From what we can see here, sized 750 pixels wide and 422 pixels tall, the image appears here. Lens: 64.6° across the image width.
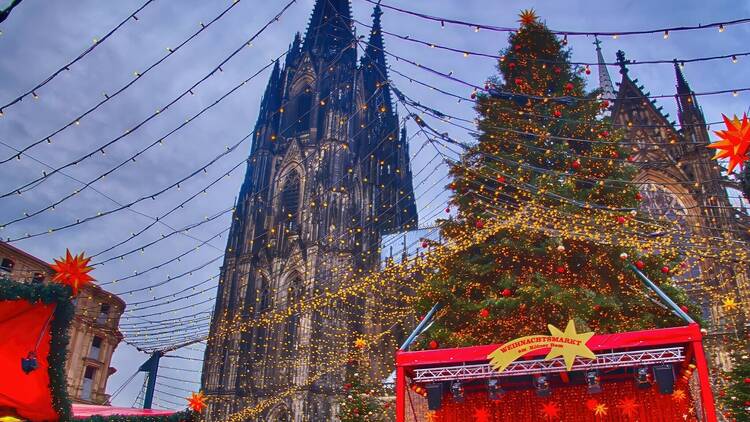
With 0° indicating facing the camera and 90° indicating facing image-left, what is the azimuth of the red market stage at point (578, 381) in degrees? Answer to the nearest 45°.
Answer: approximately 0°

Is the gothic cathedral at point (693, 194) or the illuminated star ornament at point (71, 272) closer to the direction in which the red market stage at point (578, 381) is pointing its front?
the illuminated star ornament

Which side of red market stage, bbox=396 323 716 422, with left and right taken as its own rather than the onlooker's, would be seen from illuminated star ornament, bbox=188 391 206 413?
right

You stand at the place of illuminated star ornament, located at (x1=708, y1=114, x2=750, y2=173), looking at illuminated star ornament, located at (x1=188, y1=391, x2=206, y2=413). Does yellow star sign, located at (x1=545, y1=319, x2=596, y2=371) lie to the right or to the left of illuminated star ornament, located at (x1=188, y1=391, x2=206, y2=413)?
right

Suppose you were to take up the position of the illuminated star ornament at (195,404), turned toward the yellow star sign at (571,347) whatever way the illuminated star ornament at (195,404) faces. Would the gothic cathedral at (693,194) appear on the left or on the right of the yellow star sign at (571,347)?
left

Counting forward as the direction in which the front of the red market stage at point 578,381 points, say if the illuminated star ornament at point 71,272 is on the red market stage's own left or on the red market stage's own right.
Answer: on the red market stage's own right

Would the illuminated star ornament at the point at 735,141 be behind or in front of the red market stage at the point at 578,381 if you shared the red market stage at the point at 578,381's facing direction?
in front

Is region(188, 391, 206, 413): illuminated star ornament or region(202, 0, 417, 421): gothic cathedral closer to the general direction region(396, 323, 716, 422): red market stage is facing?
the illuminated star ornament

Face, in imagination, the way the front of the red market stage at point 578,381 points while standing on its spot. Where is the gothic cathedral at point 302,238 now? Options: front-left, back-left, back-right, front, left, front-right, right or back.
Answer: back-right

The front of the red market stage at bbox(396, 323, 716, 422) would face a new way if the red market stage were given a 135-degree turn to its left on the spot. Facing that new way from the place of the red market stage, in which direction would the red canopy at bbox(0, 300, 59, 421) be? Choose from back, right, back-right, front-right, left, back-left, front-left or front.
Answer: back
